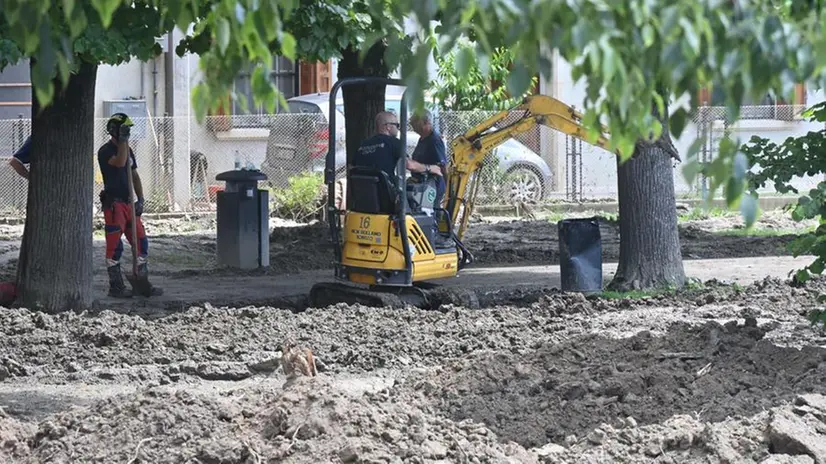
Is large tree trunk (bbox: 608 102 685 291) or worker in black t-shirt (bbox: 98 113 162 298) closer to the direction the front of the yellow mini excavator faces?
the large tree trunk

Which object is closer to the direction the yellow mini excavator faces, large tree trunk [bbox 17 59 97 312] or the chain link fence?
the chain link fence

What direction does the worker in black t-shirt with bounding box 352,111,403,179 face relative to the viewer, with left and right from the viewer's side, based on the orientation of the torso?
facing away from the viewer and to the right of the viewer

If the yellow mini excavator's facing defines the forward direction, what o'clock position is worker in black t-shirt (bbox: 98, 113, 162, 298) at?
The worker in black t-shirt is roughly at 8 o'clock from the yellow mini excavator.

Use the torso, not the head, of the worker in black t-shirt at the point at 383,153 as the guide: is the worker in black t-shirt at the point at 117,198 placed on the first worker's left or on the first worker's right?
on the first worker's left

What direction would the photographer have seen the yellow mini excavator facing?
facing away from the viewer and to the right of the viewer

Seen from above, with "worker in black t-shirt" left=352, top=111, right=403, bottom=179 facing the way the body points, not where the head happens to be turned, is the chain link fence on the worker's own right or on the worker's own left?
on the worker's own left

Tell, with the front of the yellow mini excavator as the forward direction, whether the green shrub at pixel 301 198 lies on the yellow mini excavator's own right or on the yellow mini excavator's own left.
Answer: on the yellow mini excavator's own left

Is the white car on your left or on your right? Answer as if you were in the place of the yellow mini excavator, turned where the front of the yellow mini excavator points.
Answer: on your left

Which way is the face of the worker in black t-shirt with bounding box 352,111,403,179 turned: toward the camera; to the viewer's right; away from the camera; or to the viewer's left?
to the viewer's right

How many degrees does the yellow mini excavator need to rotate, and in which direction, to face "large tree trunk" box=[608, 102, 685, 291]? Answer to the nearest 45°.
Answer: approximately 45° to its right

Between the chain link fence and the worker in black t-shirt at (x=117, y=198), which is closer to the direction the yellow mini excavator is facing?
the chain link fence
